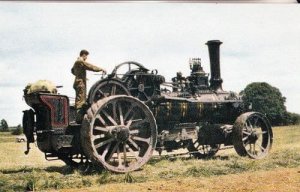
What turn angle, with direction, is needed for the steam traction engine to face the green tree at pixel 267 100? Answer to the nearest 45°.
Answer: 0° — it already faces it

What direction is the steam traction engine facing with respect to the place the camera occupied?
facing away from the viewer and to the right of the viewer

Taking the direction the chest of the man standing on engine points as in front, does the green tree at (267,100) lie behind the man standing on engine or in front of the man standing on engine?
in front

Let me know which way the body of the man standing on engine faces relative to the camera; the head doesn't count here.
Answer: to the viewer's right
